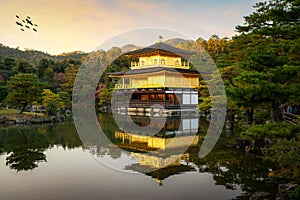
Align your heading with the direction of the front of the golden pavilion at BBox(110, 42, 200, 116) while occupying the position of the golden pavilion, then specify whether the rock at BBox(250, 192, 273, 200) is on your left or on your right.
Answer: on your left

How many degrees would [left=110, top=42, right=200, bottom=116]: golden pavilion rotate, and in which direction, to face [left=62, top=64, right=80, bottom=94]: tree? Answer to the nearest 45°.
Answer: approximately 90° to its right

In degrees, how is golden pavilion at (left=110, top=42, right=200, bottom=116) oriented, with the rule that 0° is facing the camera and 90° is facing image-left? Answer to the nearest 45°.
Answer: approximately 45°

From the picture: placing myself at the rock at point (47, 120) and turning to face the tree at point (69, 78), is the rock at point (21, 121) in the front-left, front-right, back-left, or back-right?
back-left

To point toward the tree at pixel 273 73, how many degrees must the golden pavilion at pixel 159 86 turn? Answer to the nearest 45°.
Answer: approximately 45° to its left

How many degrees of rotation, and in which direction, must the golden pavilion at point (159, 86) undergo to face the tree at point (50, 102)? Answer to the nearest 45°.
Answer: approximately 45° to its right

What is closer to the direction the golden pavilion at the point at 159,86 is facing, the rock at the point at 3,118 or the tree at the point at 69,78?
the rock
